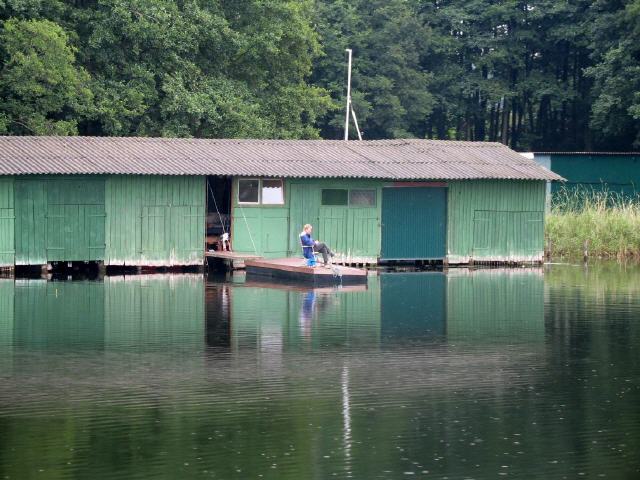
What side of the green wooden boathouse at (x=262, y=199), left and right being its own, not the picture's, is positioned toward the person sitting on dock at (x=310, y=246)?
front

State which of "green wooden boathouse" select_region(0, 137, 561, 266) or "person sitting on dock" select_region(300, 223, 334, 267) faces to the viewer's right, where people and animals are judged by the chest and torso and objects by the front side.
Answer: the person sitting on dock

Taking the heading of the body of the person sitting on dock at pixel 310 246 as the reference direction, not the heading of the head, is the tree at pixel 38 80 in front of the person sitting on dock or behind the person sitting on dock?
behind

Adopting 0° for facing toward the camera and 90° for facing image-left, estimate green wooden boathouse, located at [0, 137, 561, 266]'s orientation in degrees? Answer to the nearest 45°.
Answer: approximately 0°

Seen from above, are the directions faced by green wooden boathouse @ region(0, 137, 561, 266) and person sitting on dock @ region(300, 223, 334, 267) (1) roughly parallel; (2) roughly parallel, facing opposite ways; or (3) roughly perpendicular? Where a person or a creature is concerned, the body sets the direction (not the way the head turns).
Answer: roughly perpendicular

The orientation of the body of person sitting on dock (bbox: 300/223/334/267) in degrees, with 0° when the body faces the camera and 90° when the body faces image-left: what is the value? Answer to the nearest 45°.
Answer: approximately 270°

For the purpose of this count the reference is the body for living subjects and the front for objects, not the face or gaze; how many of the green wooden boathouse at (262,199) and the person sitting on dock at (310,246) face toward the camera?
1

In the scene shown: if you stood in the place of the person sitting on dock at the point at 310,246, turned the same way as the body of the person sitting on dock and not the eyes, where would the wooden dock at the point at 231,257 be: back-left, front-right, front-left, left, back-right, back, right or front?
back-left

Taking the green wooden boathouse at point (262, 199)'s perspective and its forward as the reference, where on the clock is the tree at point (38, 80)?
The tree is roughly at 4 o'clock from the green wooden boathouse.
